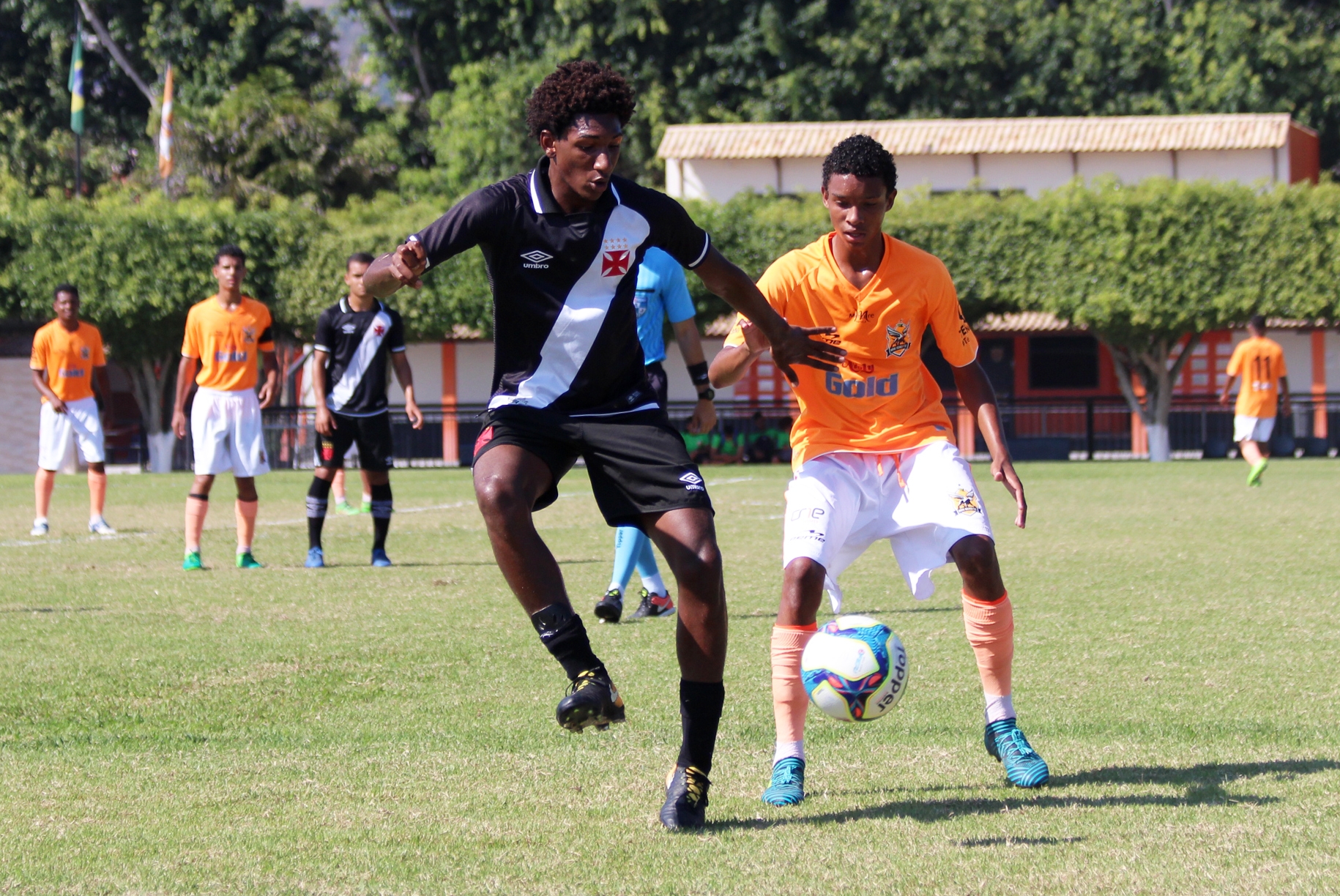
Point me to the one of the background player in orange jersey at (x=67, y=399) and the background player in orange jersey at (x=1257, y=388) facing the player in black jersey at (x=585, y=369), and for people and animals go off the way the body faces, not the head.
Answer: the background player in orange jersey at (x=67, y=399)

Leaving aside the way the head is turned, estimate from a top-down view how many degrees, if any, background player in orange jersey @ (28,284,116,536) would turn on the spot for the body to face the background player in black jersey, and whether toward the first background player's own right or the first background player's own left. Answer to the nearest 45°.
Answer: approximately 45° to the first background player's own left

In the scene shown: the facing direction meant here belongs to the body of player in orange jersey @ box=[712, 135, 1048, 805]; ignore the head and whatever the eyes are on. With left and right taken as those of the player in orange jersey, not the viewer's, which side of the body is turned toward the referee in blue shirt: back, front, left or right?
back

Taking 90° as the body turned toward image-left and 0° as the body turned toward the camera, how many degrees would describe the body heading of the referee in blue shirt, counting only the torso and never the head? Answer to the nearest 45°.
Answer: approximately 45°

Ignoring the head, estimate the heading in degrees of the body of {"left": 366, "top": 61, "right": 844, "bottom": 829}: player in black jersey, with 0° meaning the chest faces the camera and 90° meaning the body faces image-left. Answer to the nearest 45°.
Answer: approximately 0°

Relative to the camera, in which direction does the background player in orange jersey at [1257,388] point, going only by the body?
away from the camera

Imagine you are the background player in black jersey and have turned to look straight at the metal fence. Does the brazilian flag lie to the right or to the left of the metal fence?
left

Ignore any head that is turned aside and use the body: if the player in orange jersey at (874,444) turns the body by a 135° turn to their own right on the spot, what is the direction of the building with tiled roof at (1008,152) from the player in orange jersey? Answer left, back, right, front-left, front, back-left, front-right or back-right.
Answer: front-right

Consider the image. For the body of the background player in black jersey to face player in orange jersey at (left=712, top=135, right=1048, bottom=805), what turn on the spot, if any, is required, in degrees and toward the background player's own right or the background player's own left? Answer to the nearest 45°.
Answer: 0° — they already face them

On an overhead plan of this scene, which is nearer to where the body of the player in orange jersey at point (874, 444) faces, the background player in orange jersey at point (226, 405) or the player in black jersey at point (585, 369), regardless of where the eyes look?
the player in black jersey

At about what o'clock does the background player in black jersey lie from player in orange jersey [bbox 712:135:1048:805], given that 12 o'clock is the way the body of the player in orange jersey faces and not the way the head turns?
The background player in black jersey is roughly at 5 o'clock from the player in orange jersey.
